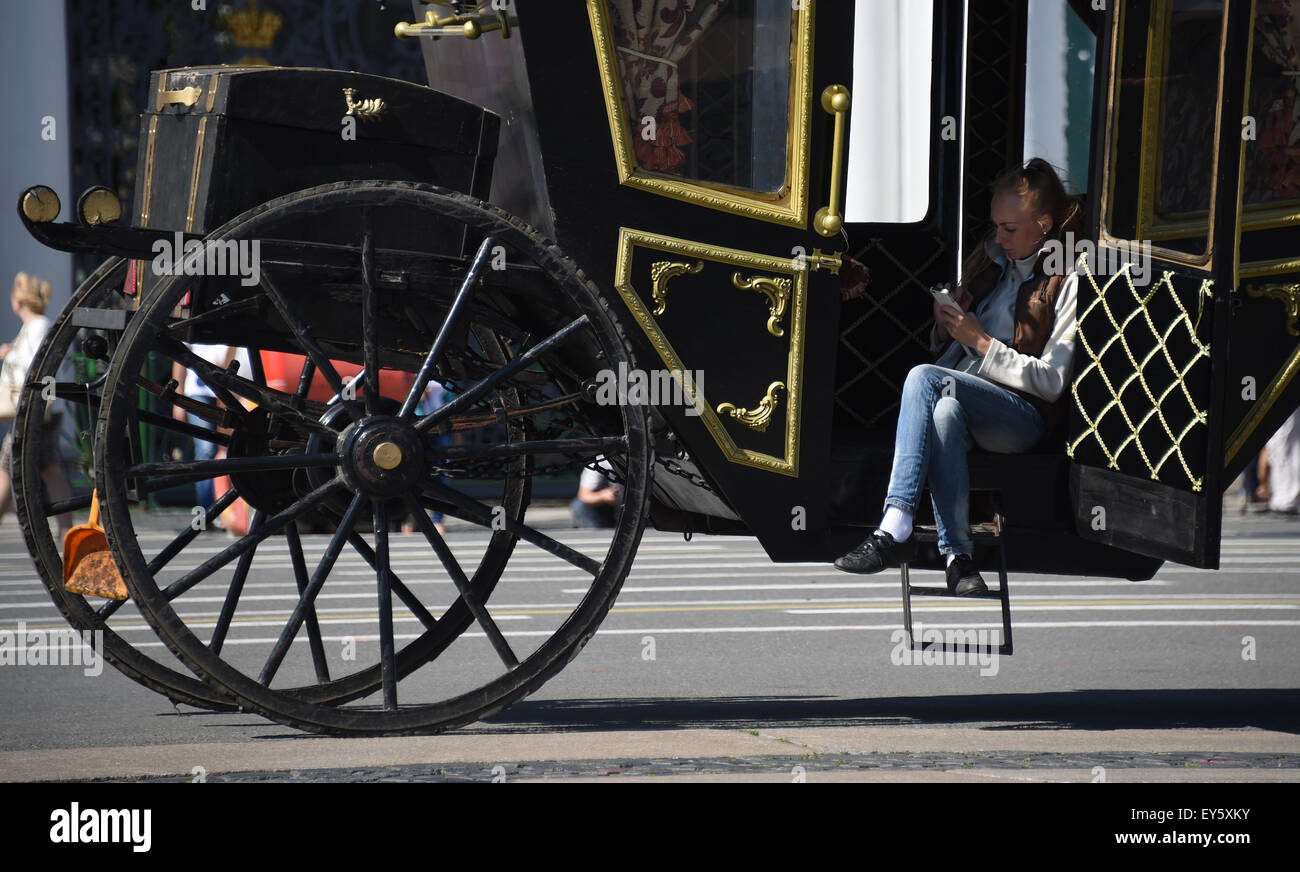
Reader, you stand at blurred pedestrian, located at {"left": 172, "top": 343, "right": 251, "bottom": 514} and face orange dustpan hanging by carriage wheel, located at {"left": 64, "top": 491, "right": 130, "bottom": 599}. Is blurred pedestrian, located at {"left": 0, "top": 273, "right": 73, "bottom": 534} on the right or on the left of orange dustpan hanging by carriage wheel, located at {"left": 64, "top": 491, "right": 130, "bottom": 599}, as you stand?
right

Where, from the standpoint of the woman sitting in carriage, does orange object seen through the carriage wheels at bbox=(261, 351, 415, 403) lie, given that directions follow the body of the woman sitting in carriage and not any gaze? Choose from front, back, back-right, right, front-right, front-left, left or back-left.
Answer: right

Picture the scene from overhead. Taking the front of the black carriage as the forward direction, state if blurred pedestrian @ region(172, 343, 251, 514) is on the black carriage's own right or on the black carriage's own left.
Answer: on the black carriage's own left

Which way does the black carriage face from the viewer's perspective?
to the viewer's right

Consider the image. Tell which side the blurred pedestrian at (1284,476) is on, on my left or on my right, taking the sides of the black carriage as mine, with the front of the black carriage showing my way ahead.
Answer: on my left

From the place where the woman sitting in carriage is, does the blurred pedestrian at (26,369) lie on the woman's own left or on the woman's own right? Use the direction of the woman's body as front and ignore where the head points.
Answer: on the woman's own right

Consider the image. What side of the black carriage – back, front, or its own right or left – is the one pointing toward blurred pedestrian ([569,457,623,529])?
left

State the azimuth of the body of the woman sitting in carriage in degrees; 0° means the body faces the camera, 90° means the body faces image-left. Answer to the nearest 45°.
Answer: approximately 45°

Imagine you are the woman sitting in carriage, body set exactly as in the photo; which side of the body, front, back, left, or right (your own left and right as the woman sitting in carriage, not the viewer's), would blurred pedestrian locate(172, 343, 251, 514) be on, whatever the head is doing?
right
